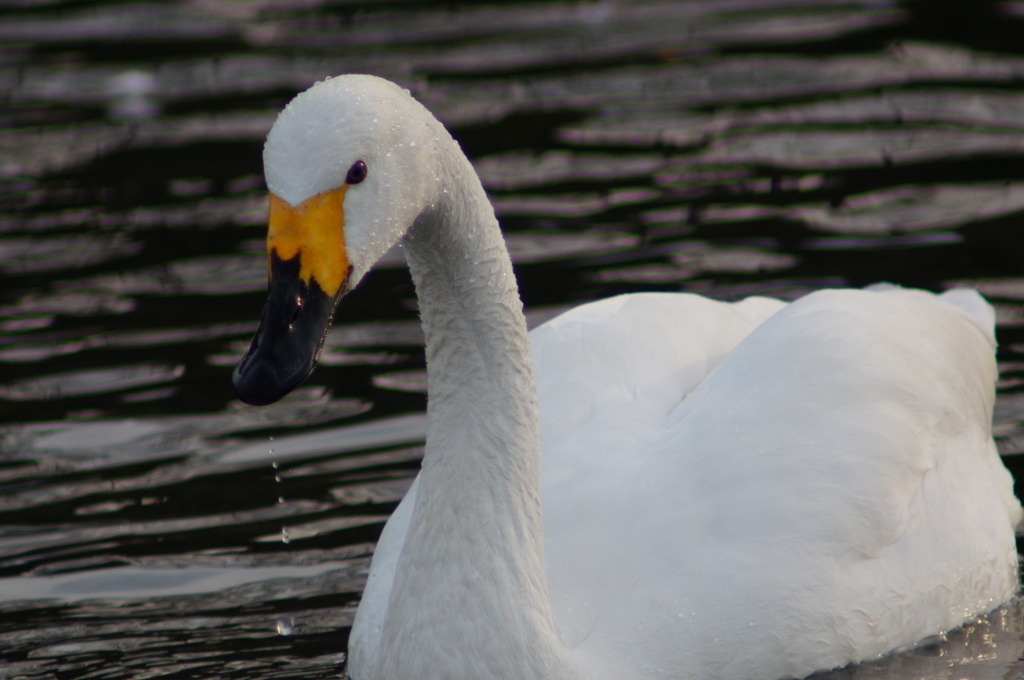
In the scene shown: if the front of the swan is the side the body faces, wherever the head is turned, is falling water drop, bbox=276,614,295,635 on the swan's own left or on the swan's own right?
on the swan's own right

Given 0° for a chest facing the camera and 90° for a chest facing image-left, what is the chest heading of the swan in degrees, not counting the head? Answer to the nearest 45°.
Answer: approximately 45°
